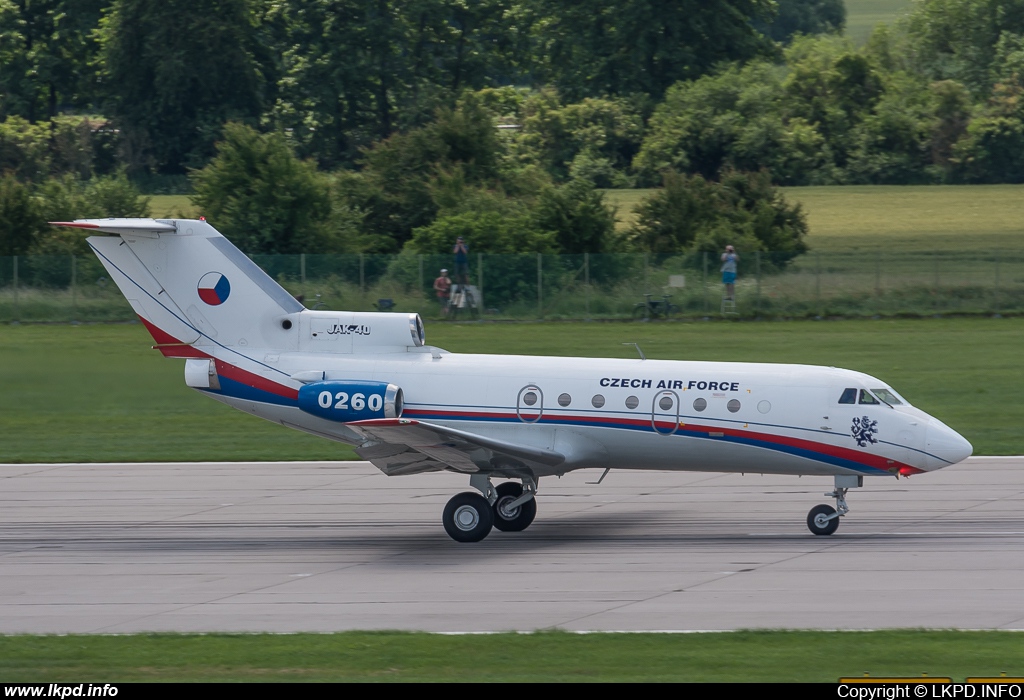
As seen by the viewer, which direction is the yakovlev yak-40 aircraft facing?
to the viewer's right
